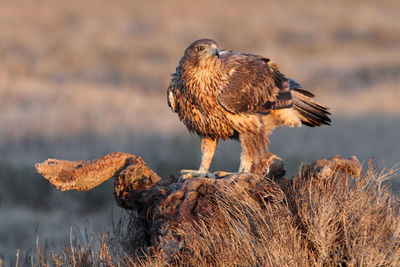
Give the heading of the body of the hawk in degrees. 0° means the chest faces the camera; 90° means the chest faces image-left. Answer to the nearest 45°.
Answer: approximately 45°
